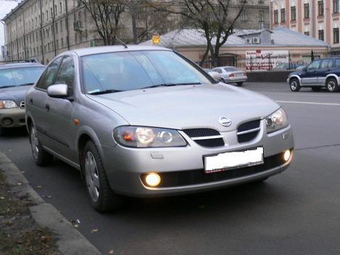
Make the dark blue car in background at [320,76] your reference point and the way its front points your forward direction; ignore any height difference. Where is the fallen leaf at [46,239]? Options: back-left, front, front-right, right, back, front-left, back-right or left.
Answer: left

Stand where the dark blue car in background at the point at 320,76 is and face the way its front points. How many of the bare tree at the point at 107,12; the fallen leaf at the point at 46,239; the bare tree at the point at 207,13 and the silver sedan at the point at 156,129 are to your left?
2

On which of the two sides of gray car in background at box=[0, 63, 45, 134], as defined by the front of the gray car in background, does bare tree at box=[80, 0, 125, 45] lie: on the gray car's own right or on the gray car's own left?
on the gray car's own left

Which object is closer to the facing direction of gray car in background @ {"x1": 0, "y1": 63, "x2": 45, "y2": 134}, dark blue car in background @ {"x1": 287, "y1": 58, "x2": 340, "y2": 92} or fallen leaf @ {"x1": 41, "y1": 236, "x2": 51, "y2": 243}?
the fallen leaf

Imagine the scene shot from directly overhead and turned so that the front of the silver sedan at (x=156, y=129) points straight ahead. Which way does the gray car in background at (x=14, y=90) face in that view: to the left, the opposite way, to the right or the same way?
the same way

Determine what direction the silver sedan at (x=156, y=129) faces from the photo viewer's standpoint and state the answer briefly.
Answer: facing the viewer and to the right of the viewer

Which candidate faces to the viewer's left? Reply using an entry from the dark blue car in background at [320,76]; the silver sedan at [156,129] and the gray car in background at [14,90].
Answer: the dark blue car in background at [320,76]

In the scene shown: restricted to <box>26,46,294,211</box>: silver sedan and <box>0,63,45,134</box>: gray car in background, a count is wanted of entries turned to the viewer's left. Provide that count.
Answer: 0

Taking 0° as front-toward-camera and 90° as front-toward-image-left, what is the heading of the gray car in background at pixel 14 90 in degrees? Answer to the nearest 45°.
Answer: approximately 315°

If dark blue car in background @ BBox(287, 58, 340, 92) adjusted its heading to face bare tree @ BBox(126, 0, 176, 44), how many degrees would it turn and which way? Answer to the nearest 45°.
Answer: approximately 45° to its right

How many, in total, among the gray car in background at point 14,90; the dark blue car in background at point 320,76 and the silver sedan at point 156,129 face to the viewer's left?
1

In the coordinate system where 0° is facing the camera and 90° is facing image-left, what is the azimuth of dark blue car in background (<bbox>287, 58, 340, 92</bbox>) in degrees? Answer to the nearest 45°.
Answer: approximately 90°

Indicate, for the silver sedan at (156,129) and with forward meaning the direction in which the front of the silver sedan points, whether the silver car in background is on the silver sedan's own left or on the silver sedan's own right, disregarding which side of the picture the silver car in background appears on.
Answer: on the silver sedan's own left
